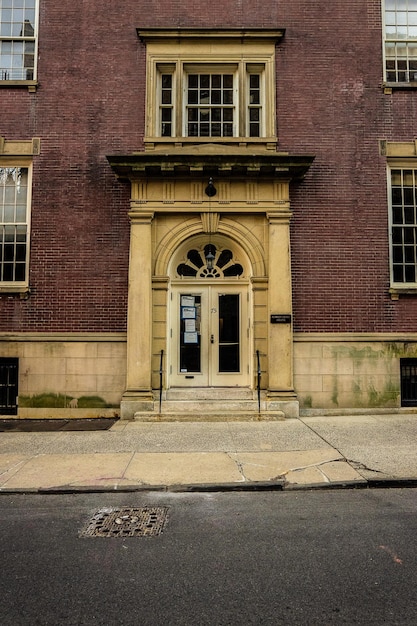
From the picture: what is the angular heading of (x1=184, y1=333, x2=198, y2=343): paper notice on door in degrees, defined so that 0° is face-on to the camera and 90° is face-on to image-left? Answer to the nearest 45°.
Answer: approximately 0°

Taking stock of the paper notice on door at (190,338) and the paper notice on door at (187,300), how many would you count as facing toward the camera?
2

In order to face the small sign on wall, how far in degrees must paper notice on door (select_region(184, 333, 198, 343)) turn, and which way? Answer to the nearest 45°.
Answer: approximately 90° to its left
